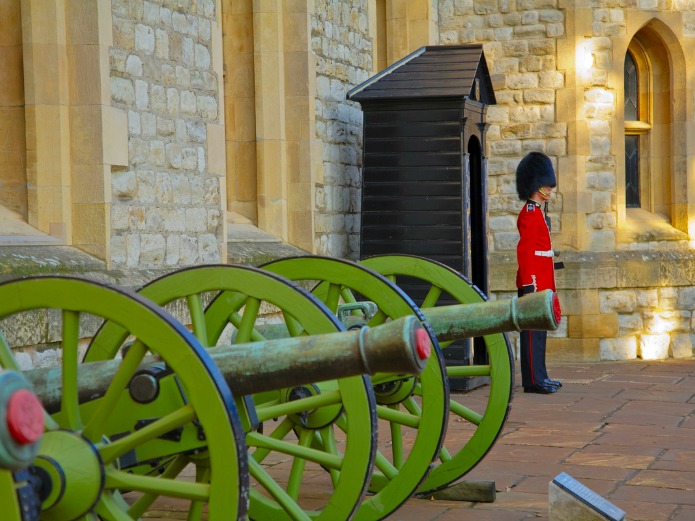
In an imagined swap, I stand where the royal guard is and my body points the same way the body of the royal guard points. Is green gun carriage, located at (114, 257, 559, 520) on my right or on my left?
on my right

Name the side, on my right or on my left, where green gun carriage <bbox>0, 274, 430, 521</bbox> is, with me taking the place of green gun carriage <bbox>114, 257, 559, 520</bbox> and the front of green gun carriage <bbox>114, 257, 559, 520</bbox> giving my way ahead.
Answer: on my right

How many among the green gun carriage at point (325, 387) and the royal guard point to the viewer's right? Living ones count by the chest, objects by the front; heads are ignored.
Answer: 2

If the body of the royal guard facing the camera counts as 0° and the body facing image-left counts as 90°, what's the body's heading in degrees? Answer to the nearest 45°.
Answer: approximately 270°

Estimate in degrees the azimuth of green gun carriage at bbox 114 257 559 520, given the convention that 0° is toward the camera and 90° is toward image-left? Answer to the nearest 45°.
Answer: approximately 270°

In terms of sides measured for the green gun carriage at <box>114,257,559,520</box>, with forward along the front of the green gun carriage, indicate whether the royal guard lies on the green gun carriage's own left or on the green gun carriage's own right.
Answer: on the green gun carriage's own left
